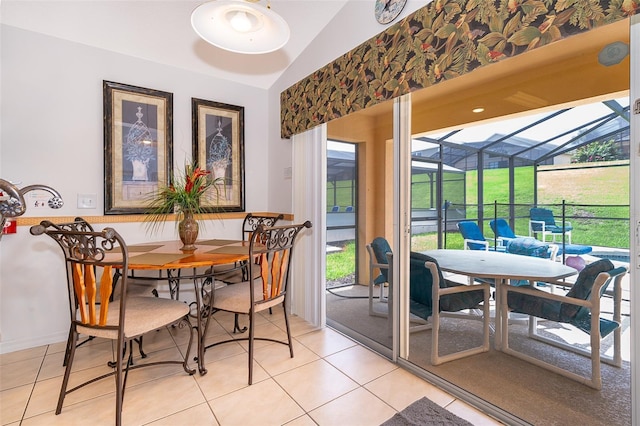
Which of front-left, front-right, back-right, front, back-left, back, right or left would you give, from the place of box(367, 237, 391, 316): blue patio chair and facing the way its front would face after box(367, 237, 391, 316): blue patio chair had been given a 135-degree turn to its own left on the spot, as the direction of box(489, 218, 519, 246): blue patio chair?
back-right

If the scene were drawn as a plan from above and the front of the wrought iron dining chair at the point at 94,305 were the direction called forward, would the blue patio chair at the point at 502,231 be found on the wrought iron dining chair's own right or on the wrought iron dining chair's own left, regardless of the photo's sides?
on the wrought iron dining chair's own right

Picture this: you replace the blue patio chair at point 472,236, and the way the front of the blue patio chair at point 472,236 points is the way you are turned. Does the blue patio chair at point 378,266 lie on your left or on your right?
on your right

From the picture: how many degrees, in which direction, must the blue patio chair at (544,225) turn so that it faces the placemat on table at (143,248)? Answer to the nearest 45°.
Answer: approximately 90° to its right

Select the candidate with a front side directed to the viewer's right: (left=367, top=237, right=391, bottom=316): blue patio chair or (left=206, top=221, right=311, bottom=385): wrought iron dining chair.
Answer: the blue patio chair

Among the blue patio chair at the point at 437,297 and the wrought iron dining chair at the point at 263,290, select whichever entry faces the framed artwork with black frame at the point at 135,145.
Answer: the wrought iron dining chair

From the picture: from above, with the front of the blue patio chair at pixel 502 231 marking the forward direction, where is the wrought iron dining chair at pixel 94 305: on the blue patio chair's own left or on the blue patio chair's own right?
on the blue patio chair's own right

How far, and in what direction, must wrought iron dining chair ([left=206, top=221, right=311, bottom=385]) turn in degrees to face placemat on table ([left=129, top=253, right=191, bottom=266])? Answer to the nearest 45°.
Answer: approximately 45° to its left

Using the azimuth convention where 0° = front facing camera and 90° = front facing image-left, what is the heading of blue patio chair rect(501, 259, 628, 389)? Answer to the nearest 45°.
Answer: approximately 135°

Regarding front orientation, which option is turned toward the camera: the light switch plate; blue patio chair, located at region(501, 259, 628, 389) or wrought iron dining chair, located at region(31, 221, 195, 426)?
the light switch plate

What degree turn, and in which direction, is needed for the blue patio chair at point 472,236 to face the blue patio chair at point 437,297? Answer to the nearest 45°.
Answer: approximately 45° to its right
